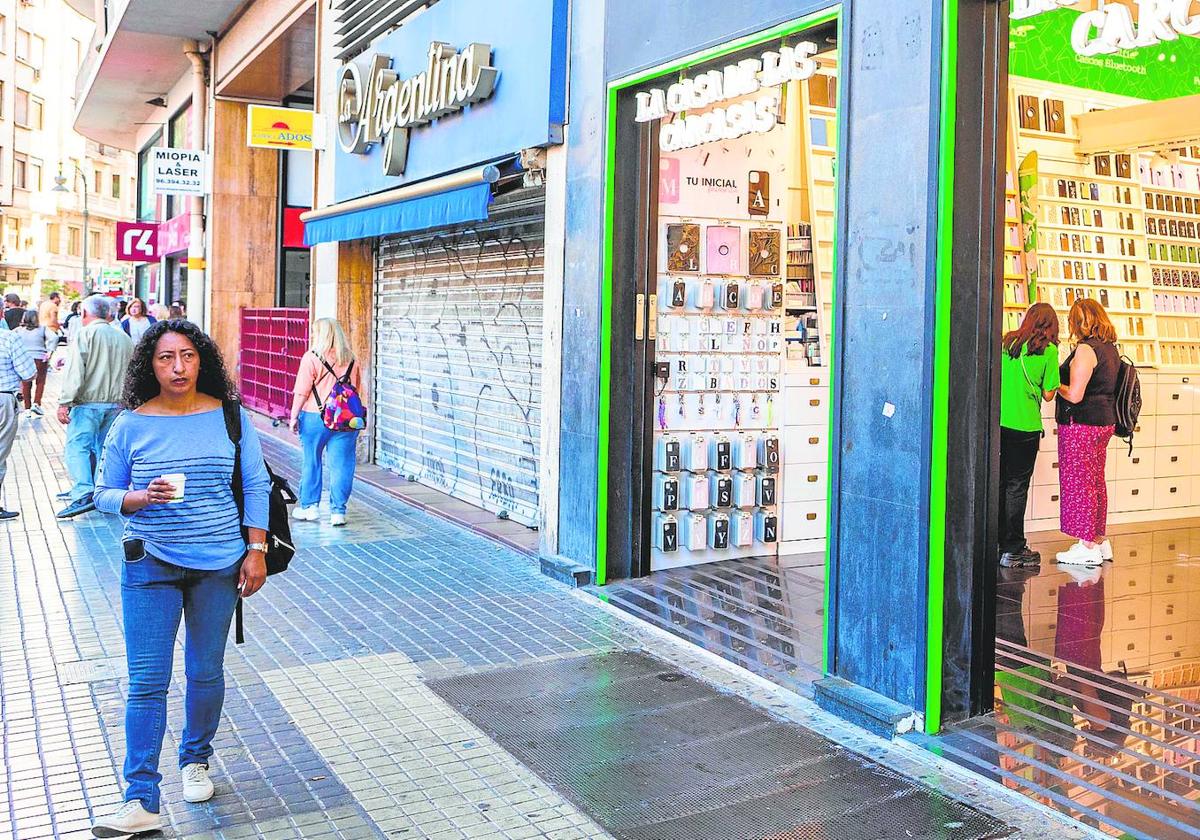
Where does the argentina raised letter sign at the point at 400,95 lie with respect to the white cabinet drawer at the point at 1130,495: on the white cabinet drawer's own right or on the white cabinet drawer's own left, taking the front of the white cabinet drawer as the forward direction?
on the white cabinet drawer's own right

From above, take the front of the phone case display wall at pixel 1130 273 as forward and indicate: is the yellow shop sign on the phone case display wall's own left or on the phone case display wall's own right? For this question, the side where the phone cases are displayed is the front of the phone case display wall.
on the phone case display wall's own right
